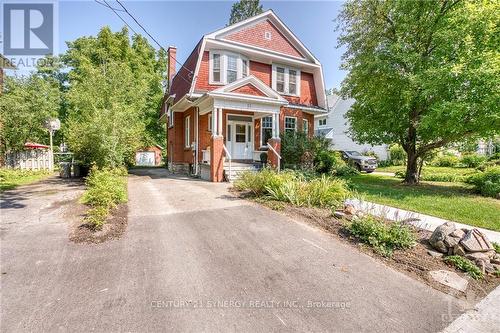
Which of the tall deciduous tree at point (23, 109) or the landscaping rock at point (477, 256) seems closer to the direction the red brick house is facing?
the landscaping rock

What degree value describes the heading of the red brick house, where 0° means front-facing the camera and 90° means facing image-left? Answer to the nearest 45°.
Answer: approximately 315°

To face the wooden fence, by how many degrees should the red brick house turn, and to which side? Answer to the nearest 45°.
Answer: approximately 135° to its right

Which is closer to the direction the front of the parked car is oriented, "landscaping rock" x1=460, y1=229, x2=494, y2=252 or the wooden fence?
the landscaping rock

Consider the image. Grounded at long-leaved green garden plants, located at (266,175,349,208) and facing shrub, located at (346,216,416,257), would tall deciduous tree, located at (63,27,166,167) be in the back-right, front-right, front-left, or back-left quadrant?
back-right
